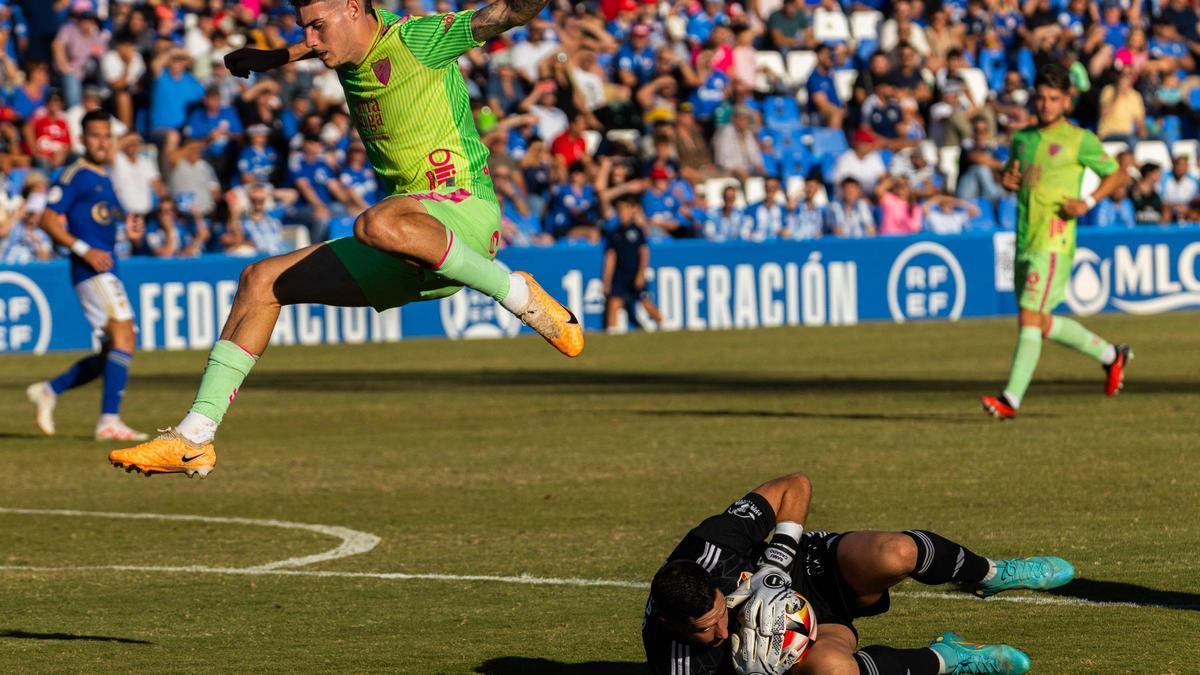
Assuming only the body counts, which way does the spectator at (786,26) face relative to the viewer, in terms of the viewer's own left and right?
facing the viewer

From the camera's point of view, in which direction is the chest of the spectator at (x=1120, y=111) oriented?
toward the camera

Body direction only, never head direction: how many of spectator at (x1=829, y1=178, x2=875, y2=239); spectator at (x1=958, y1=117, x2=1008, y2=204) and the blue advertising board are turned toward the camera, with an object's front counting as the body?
3

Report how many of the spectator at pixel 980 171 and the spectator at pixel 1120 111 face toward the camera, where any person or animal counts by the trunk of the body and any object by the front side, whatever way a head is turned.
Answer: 2

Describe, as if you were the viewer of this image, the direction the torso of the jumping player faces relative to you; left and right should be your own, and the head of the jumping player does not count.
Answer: facing the viewer and to the left of the viewer

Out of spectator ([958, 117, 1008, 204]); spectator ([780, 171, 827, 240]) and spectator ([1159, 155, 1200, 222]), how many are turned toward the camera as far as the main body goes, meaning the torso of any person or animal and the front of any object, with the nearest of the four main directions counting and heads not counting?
3

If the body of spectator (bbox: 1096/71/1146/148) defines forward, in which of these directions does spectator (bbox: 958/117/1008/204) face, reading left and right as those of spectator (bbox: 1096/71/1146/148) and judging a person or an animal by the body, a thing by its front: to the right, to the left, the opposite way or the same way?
the same way

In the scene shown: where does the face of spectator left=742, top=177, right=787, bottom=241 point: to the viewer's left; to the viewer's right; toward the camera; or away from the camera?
toward the camera

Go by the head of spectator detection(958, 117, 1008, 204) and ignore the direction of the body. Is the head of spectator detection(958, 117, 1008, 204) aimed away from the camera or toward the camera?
toward the camera

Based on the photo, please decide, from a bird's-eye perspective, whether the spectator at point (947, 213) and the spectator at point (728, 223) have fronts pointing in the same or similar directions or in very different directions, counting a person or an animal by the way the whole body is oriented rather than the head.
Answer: same or similar directions

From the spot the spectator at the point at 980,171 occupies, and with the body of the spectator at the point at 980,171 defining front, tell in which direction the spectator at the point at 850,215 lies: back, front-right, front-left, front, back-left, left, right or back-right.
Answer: front-right

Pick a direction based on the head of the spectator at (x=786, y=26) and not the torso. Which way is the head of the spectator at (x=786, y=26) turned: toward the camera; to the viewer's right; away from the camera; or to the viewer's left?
toward the camera

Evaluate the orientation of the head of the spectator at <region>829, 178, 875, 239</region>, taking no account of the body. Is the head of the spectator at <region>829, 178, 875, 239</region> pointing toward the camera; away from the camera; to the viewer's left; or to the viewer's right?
toward the camera

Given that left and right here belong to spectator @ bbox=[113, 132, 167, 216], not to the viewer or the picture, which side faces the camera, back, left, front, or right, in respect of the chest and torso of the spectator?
front

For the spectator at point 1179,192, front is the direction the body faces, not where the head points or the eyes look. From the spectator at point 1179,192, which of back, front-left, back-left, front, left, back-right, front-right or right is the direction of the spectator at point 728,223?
front-right

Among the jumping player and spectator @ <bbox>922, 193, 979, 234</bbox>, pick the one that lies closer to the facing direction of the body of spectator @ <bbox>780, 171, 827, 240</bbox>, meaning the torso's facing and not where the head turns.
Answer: the jumping player
